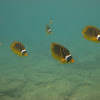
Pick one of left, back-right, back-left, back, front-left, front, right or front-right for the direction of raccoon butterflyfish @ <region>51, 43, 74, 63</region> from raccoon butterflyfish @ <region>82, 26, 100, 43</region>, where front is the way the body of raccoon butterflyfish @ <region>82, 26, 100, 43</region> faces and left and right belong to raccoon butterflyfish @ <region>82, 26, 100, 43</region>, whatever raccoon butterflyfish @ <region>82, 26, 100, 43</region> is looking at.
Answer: back-right

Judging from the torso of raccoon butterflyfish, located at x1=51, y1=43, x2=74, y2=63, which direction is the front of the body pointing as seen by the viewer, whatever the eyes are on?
to the viewer's right

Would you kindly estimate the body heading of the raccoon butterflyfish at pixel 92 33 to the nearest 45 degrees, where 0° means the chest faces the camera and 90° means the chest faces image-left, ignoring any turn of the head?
approximately 270°

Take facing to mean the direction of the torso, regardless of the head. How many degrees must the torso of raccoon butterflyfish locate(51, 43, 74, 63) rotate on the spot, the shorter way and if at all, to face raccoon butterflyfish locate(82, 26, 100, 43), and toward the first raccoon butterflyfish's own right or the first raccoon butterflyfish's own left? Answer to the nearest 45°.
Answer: approximately 45° to the first raccoon butterflyfish's own left

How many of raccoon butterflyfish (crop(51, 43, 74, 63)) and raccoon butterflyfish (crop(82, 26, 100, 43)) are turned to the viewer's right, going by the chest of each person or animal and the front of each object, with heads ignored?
2
